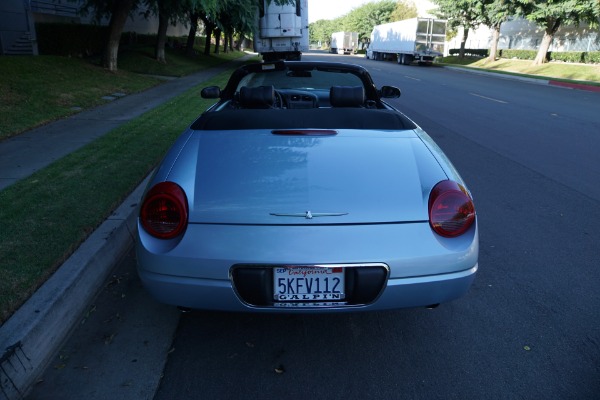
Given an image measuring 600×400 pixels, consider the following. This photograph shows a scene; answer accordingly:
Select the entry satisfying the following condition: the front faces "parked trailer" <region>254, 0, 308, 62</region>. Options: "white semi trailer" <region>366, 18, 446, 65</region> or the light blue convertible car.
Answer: the light blue convertible car

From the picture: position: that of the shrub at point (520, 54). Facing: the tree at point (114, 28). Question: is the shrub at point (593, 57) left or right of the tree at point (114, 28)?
left

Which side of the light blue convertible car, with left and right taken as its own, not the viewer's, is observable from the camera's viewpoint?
back

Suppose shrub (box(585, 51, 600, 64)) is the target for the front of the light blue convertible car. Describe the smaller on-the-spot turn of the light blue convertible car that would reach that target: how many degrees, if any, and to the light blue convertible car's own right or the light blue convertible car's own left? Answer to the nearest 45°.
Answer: approximately 45° to the light blue convertible car's own right

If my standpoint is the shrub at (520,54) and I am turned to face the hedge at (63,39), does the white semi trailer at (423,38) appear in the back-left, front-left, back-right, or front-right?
front-right

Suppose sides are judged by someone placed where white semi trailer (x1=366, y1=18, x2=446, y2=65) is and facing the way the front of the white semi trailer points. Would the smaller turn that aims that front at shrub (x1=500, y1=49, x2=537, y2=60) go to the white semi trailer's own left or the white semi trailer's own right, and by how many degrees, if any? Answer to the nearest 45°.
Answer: approximately 90° to the white semi trailer's own right

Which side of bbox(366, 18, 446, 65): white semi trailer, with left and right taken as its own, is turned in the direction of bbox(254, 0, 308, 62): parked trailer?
left

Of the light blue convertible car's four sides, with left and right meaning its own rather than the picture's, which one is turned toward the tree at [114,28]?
front

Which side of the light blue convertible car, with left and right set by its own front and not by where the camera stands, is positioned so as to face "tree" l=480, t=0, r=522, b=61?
front

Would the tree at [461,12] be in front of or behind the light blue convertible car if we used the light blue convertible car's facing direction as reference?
in front

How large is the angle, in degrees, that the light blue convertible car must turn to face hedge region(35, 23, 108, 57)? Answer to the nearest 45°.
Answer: approximately 45° to its left

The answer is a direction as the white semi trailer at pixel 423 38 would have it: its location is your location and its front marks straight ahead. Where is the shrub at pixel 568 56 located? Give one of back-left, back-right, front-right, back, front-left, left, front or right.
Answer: back-right

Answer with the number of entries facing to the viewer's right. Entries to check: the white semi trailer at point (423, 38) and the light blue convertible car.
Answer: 0

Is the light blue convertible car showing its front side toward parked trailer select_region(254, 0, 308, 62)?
yes
